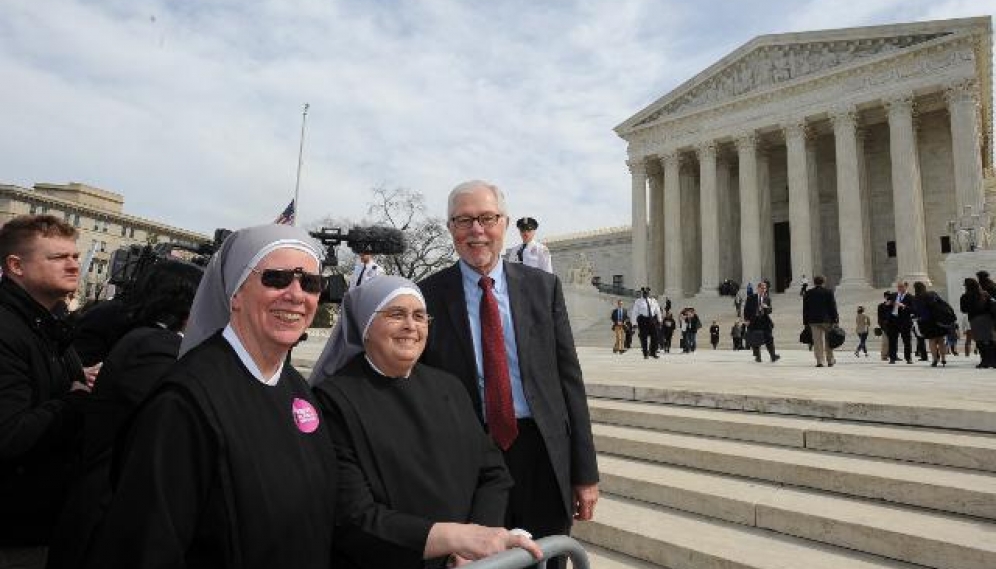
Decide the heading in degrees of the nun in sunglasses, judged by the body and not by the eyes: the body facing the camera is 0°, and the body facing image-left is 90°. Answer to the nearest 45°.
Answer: approximately 315°

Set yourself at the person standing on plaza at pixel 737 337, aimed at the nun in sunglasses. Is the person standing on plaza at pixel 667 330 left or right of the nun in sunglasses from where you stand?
right

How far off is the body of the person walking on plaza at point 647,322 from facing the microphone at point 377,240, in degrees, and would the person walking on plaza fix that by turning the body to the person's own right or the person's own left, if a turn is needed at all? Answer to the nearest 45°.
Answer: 0° — they already face it

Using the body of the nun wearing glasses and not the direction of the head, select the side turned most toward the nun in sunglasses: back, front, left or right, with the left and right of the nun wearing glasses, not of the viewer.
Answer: right

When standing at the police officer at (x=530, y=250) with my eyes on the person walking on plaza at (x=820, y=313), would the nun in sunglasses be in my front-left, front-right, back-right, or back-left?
back-right

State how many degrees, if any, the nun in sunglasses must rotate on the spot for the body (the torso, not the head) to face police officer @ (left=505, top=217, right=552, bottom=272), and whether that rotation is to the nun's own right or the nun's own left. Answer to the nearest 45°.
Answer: approximately 90° to the nun's own left

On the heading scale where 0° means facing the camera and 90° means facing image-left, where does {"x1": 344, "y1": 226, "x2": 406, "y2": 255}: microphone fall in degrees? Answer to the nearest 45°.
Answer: approximately 270°

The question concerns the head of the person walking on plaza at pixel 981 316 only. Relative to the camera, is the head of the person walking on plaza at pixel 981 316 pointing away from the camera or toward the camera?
away from the camera
